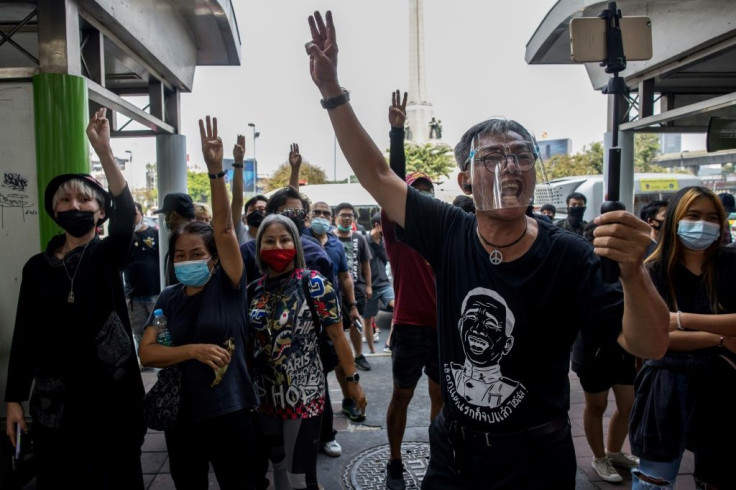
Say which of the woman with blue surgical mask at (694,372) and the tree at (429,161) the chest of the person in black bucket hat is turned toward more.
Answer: the woman with blue surgical mask

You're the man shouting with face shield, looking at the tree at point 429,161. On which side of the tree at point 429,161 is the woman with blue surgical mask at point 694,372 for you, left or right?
right

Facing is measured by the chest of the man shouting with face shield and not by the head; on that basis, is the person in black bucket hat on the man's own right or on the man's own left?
on the man's own right

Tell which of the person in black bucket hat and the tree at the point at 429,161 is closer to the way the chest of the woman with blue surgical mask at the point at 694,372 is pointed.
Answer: the person in black bucket hat

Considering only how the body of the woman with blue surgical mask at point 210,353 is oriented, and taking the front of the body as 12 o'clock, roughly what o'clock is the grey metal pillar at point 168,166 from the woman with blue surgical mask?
The grey metal pillar is roughly at 6 o'clock from the woman with blue surgical mask.

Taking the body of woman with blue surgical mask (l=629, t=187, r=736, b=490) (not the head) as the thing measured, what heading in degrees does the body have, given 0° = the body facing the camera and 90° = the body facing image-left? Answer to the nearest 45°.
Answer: approximately 0°
